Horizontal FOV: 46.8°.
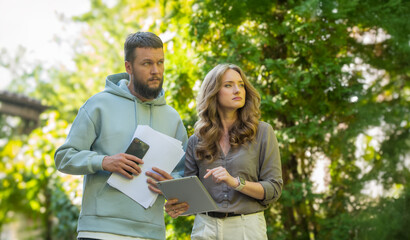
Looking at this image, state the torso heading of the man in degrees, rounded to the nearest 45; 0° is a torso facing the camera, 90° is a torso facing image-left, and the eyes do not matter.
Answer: approximately 315°

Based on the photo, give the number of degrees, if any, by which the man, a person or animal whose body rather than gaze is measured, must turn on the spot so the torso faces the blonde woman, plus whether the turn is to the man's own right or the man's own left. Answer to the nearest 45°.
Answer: approximately 45° to the man's own left

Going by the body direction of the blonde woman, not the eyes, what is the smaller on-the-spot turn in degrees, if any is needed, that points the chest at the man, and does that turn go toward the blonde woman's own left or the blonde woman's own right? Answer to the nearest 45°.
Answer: approximately 90° to the blonde woman's own right

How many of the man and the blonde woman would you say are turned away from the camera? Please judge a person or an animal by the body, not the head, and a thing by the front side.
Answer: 0

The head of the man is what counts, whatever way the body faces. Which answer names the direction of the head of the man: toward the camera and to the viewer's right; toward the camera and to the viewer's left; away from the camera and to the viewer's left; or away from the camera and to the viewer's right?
toward the camera and to the viewer's right

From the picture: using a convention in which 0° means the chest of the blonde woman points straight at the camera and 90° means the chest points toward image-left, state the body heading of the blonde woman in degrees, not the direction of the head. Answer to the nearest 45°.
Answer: approximately 0°
